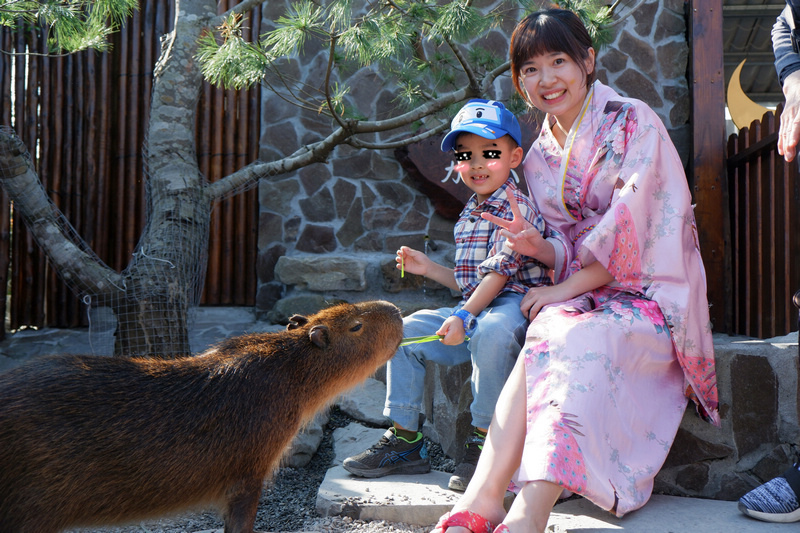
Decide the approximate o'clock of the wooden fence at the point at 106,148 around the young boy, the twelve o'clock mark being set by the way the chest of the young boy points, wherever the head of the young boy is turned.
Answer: The wooden fence is roughly at 3 o'clock from the young boy.

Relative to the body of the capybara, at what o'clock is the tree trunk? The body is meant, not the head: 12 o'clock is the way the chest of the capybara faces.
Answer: The tree trunk is roughly at 9 o'clock from the capybara.

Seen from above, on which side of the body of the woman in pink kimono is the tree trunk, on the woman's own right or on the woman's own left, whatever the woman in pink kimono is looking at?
on the woman's own right

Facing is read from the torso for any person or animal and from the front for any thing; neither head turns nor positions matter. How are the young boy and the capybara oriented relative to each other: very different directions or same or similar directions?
very different directions

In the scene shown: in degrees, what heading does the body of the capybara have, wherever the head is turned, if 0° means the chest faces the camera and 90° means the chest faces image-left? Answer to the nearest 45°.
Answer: approximately 270°

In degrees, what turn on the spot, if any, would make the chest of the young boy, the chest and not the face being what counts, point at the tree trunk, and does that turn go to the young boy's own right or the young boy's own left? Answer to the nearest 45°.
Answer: approximately 90° to the young boy's own right

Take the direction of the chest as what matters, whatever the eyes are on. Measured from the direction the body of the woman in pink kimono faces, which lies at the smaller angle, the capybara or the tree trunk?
the capybara
